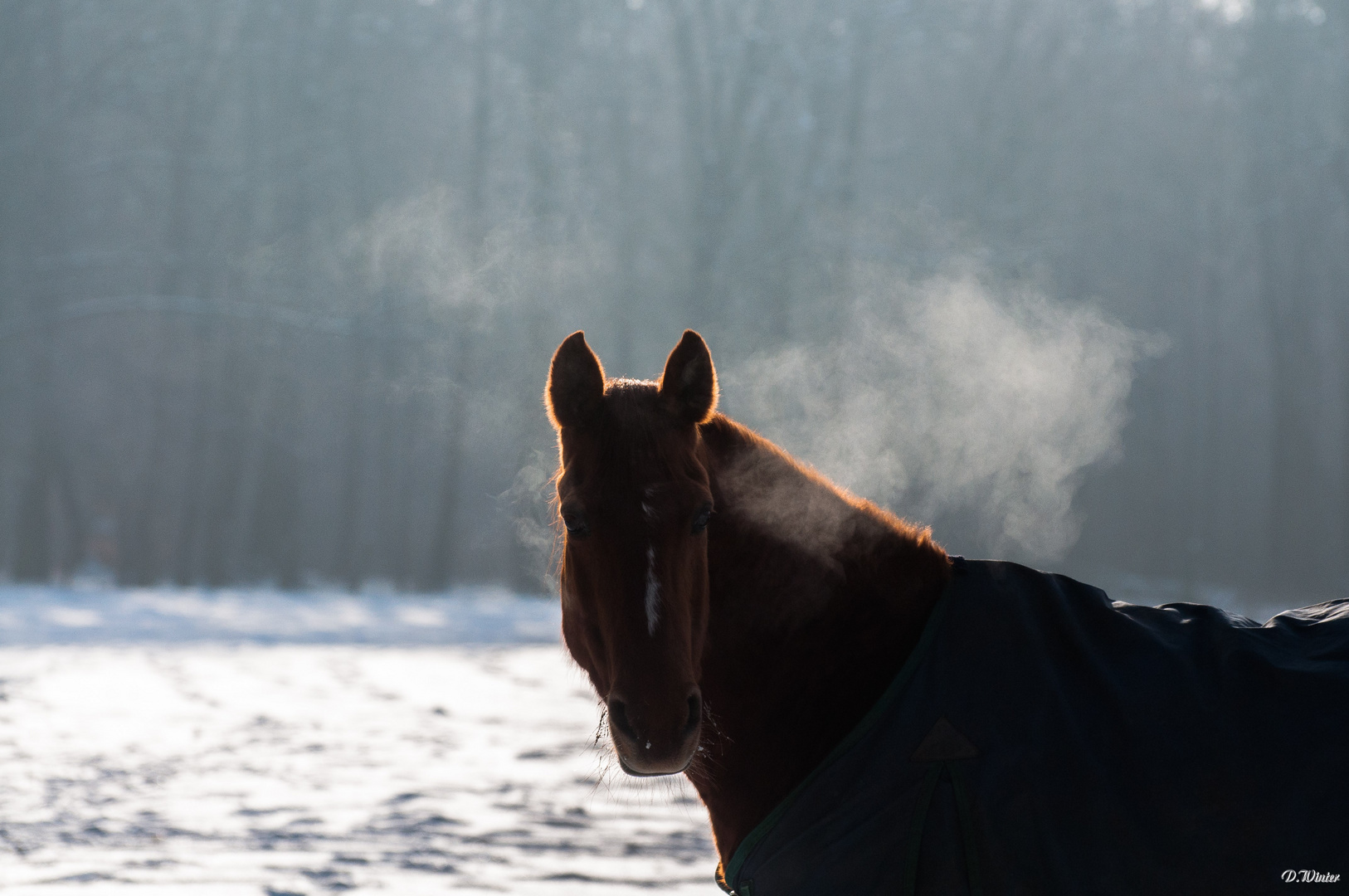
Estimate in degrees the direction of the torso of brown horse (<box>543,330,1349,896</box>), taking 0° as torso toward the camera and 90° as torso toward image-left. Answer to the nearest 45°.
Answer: approximately 90°
